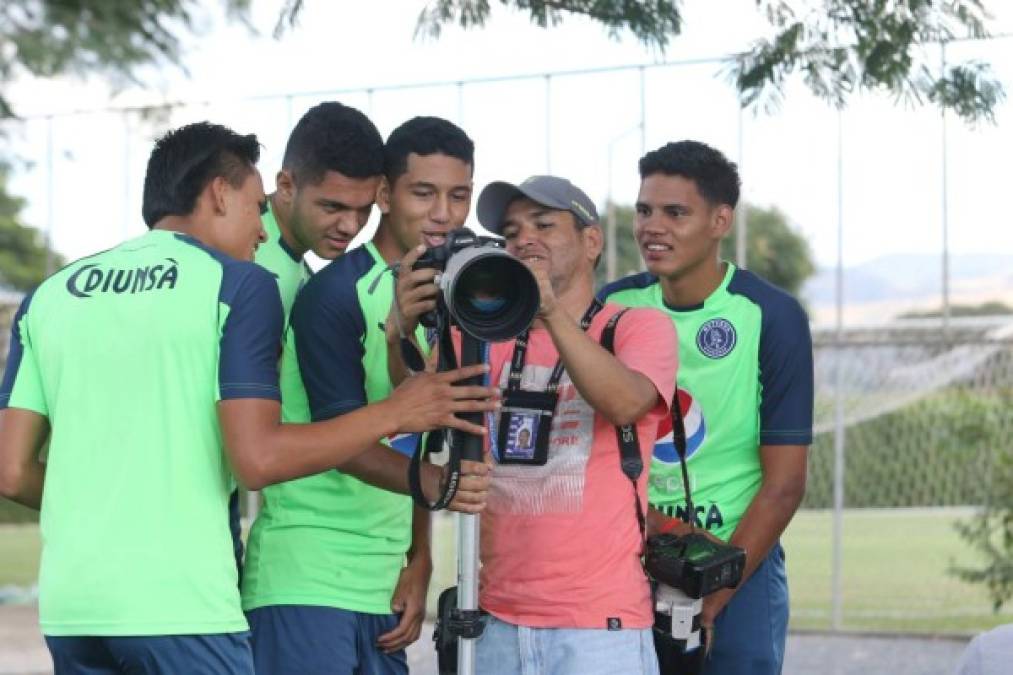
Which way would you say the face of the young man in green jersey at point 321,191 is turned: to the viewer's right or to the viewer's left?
to the viewer's right

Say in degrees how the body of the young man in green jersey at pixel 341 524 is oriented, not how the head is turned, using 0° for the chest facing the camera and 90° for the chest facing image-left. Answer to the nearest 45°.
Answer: approximately 315°

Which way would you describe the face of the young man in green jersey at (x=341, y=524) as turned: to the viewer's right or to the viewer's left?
to the viewer's right

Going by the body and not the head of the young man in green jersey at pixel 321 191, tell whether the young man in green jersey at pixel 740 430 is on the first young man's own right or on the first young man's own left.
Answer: on the first young man's own left

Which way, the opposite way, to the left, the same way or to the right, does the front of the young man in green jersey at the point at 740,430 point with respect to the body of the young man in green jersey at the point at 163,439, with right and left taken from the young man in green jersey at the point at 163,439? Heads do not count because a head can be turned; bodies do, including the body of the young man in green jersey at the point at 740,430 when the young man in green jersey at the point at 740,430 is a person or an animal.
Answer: the opposite way

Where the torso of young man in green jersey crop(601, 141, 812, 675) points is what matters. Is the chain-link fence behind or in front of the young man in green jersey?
behind

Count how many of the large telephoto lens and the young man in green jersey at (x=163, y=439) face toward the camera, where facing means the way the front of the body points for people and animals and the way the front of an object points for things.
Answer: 1

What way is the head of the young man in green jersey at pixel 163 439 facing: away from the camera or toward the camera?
away from the camera

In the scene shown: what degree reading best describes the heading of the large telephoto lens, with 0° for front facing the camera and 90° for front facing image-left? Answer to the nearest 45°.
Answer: approximately 0°

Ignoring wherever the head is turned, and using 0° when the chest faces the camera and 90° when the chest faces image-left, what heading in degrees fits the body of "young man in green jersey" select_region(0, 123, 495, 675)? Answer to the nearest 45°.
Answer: approximately 225°

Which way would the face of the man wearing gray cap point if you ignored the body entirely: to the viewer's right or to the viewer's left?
to the viewer's left

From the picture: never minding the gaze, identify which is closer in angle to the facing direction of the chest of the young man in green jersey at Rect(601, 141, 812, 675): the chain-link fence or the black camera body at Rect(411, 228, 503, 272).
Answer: the black camera body
